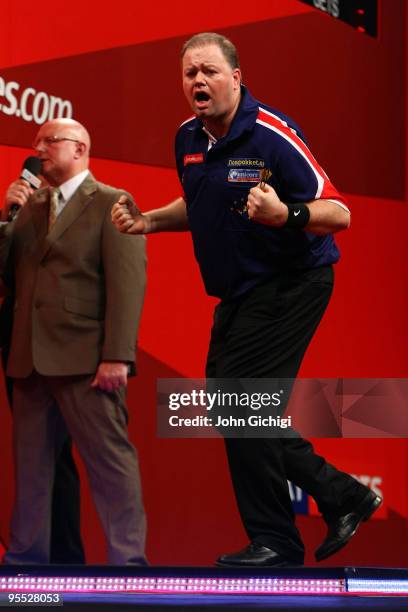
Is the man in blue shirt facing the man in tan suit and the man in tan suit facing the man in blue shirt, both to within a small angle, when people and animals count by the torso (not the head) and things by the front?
no

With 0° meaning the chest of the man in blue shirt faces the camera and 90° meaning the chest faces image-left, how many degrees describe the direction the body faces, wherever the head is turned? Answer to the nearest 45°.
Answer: approximately 45°

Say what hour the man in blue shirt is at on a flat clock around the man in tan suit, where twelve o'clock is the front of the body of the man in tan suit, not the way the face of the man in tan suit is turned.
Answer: The man in blue shirt is roughly at 9 o'clock from the man in tan suit.

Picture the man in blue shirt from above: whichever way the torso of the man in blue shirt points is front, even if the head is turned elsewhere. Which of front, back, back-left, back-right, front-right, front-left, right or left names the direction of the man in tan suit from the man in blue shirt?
right

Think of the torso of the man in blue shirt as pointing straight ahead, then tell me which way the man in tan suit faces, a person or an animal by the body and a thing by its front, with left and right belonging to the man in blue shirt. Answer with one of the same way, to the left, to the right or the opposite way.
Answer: the same way

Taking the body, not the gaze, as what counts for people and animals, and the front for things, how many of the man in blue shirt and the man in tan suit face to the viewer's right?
0

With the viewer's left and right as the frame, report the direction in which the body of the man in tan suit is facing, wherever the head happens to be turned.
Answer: facing the viewer and to the left of the viewer
